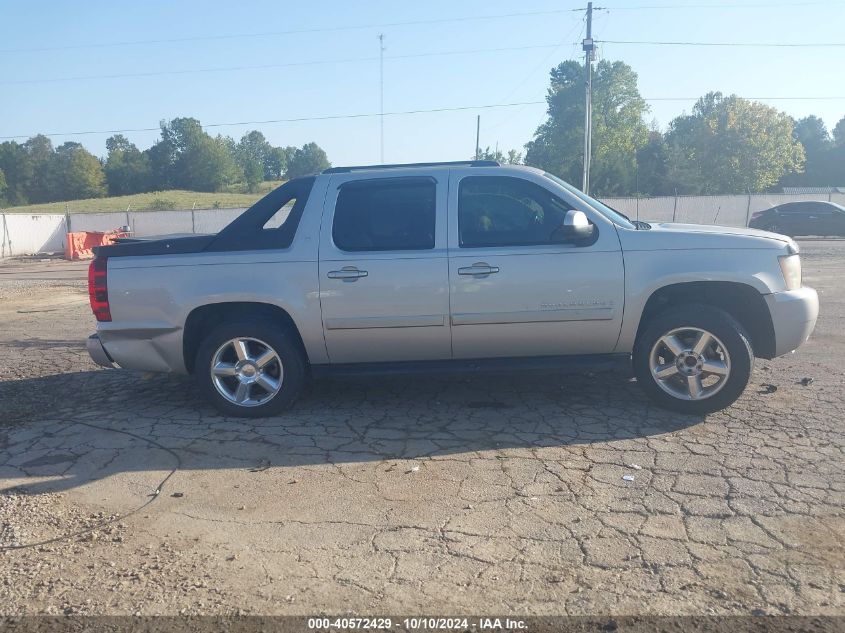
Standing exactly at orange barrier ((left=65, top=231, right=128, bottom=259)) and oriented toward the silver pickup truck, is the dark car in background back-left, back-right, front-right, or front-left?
front-left

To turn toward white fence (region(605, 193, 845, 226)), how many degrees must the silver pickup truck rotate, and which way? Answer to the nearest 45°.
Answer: approximately 90° to its left

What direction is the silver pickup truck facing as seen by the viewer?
to the viewer's right

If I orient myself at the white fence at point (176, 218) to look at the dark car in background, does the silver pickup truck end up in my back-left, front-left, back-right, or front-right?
front-right

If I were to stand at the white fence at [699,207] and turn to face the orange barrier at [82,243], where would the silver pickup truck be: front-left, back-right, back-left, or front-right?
front-left

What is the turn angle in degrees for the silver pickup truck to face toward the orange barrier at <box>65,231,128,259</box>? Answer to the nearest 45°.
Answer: approximately 135° to its left

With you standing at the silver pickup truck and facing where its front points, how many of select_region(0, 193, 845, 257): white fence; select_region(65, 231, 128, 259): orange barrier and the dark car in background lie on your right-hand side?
0

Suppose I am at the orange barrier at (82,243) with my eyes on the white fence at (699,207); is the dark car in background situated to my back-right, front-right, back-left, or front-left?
front-right

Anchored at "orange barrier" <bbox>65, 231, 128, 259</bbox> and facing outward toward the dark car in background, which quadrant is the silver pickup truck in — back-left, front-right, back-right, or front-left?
front-right

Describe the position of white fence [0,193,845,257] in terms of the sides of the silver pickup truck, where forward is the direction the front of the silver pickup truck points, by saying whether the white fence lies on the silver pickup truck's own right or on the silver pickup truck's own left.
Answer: on the silver pickup truck's own left

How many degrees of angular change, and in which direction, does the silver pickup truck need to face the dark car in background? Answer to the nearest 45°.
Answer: approximately 45° to its left
